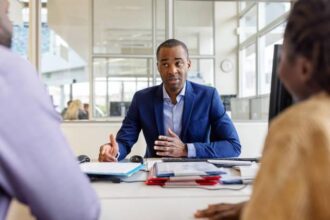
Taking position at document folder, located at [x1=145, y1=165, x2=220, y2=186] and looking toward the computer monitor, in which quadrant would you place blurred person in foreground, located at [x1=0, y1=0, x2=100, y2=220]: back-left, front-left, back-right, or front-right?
back-right

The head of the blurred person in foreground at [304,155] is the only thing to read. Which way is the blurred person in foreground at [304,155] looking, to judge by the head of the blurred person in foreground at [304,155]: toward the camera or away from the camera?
away from the camera

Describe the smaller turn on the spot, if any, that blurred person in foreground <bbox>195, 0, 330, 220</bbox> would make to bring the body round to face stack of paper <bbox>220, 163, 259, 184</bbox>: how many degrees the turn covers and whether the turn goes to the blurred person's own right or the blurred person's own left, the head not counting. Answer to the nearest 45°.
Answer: approximately 45° to the blurred person's own right

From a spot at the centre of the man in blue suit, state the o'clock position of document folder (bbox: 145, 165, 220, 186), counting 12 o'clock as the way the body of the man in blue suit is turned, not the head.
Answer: The document folder is roughly at 12 o'clock from the man in blue suit.

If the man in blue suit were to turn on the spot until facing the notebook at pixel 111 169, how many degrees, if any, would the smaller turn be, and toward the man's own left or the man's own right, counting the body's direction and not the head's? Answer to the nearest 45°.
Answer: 0° — they already face it

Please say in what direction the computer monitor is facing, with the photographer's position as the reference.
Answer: facing to the left of the viewer

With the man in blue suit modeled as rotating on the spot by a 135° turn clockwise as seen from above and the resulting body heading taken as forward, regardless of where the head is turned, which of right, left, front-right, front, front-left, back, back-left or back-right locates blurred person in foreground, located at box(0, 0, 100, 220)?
back-left

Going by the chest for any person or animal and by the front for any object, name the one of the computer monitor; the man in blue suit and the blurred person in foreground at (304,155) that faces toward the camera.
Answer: the man in blue suit

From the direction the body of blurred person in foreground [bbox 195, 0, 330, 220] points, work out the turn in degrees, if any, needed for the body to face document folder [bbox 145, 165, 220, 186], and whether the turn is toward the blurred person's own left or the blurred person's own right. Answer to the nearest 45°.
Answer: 0° — they already face it

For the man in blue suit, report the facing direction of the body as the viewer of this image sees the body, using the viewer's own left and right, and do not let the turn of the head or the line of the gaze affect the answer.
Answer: facing the viewer

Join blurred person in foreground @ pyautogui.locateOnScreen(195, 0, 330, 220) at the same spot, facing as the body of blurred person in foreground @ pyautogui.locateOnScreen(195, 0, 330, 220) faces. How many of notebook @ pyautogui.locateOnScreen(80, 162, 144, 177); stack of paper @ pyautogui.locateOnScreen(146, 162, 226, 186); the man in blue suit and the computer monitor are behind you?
0

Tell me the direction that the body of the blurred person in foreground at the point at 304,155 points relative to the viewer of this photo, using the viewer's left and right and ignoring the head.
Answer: facing away from the viewer and to the left of the viewer

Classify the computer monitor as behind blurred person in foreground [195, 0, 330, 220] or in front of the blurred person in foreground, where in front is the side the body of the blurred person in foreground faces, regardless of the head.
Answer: in front

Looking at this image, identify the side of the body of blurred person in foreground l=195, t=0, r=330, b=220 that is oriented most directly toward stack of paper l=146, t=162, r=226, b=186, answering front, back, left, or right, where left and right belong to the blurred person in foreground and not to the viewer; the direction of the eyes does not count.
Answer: front

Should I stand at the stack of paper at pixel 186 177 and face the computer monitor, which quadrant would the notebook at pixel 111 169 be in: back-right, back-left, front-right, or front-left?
back-left

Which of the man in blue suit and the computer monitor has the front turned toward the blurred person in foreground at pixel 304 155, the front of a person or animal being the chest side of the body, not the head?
the man in blue suit

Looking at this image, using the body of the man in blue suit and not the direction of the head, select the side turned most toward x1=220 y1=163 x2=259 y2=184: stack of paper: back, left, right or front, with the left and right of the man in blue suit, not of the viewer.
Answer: front
